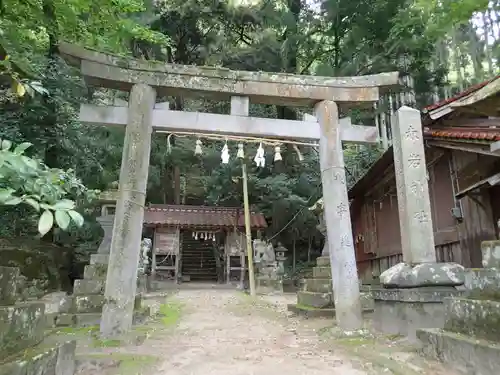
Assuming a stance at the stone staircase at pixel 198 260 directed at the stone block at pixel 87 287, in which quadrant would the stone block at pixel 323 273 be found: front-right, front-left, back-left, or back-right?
front-left

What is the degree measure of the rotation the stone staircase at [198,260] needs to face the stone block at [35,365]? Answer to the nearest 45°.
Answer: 0° — it already faces it

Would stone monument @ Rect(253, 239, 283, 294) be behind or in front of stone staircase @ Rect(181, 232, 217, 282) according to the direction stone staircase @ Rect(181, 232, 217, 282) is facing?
in front

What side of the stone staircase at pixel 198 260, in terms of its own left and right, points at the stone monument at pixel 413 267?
front

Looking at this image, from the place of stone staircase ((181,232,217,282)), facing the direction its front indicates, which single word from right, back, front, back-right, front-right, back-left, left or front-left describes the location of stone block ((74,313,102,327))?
front

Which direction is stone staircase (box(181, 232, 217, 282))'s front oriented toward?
toward the camera

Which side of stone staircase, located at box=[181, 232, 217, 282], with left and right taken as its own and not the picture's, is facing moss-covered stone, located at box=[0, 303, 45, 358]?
front

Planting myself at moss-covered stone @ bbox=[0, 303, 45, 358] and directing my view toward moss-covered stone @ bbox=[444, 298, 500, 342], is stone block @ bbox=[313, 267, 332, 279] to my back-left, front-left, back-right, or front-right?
front-left

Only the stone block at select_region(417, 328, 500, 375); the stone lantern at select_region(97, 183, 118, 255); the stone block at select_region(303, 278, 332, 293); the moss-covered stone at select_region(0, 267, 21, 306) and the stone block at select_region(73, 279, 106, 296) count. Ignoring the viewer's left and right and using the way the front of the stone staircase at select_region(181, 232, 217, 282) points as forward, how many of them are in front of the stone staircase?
5

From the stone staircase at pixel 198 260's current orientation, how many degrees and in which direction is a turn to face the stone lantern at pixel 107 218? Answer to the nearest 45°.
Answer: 0° — it already faces it

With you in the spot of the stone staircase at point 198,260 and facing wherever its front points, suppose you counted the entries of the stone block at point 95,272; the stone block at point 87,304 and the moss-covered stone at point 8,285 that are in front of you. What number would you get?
3

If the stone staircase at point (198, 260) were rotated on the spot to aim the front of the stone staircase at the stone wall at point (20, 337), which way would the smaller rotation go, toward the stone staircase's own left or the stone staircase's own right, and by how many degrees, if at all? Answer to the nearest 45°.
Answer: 0° — it already faces it

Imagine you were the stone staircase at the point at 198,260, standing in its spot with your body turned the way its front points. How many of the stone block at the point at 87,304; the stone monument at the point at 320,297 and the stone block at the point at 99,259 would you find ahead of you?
3

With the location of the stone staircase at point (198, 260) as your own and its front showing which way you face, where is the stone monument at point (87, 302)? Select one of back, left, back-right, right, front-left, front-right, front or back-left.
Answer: front

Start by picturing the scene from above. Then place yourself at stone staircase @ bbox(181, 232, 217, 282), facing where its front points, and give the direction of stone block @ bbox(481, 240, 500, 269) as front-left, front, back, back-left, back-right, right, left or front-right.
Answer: front

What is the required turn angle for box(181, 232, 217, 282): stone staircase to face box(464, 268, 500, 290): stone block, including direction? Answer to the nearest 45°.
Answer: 0° — it already faces it

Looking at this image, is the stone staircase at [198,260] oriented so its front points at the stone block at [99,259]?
yes

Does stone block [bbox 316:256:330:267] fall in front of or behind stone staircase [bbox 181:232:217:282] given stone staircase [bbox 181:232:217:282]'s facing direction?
in front

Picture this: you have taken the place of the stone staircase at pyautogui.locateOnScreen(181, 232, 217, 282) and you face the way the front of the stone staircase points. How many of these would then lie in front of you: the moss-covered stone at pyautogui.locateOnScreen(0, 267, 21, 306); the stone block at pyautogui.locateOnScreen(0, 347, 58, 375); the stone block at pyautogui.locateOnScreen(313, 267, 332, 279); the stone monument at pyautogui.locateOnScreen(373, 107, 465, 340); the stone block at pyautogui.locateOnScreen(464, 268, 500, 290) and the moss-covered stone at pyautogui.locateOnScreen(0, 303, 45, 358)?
6
